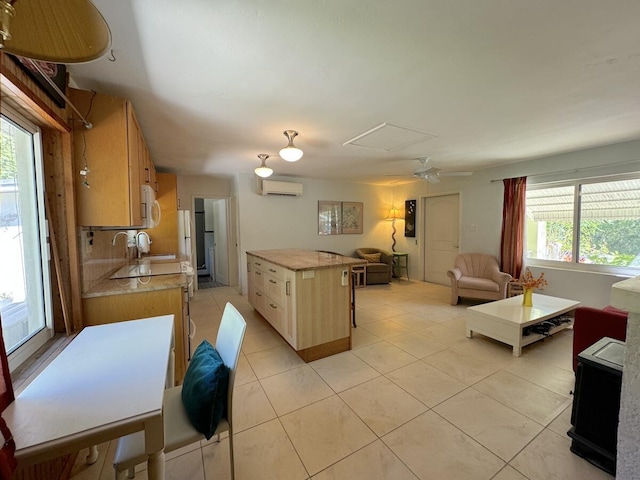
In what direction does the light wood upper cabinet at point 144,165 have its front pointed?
to the viewer's right

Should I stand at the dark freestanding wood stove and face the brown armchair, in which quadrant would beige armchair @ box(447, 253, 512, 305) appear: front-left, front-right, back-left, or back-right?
front-right

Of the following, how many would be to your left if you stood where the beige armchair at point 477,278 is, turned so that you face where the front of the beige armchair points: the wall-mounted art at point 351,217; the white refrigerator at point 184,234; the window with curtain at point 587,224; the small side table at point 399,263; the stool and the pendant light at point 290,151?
1

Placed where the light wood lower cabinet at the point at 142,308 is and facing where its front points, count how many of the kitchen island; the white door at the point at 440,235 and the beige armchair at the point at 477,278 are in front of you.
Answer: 3

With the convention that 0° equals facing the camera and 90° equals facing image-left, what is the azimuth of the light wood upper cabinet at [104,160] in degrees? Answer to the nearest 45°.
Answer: approximately 270°

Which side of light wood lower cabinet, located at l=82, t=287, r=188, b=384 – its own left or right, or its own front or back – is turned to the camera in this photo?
right

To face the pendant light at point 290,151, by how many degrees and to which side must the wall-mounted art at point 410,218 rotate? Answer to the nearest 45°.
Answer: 0° — it already faces it

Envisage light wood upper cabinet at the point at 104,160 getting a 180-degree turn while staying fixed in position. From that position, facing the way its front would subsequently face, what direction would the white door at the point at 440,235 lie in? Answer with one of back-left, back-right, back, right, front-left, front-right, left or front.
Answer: back

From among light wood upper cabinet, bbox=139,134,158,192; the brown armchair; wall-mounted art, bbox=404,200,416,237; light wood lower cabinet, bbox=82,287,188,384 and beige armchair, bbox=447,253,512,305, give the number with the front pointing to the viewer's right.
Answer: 2

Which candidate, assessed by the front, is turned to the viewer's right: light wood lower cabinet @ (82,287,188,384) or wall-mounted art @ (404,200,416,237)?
the light wood lower cabinet

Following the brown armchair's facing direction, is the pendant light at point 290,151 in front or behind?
in front

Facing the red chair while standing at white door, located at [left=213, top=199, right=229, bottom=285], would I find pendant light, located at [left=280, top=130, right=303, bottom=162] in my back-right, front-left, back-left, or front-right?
front-right

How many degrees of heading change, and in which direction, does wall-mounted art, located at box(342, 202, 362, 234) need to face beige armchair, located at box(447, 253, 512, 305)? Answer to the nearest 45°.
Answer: approximately 45° to its left

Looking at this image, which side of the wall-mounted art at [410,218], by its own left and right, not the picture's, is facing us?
front

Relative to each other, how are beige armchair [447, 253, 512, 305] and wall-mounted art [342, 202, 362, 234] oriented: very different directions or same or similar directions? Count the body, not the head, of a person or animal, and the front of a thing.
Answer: same or similar directions

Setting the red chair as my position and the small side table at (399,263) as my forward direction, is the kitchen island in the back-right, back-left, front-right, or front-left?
front-left

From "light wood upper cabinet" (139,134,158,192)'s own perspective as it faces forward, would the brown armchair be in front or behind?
in front

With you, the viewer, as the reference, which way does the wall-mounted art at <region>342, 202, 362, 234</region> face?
facing the viewer
